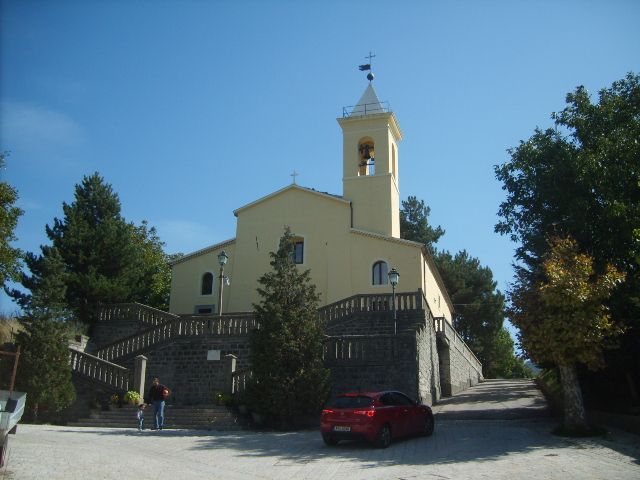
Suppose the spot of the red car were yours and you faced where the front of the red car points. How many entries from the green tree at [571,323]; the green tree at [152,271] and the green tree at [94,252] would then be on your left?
2

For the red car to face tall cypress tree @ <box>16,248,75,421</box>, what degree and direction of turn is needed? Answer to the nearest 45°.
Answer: approximately 135° to its left

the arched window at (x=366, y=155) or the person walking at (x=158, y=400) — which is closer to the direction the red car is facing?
the arched window

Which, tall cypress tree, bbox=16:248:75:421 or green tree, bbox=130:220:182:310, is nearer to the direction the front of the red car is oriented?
the green tree

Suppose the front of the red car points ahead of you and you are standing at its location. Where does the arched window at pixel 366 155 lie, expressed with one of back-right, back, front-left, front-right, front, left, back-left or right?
front-left

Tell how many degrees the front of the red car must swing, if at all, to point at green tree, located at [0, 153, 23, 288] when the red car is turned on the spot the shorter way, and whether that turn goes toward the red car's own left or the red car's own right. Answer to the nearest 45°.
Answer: approximately 90° to the red car's own left

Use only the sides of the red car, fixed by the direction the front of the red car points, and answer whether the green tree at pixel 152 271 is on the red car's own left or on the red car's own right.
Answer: on the red car's own left

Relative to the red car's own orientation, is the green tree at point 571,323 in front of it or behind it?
in front

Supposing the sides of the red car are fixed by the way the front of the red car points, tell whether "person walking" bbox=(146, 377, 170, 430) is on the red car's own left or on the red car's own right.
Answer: on the red car's own left

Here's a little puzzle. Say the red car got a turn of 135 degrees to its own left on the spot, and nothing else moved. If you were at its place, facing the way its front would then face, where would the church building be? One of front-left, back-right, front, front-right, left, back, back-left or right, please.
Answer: right

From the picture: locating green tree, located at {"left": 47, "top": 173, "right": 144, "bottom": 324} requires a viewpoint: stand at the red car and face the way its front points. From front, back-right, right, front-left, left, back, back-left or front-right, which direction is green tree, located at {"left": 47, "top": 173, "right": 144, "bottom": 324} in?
left

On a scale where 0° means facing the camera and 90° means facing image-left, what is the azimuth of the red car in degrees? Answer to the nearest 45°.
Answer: approximately 225°
